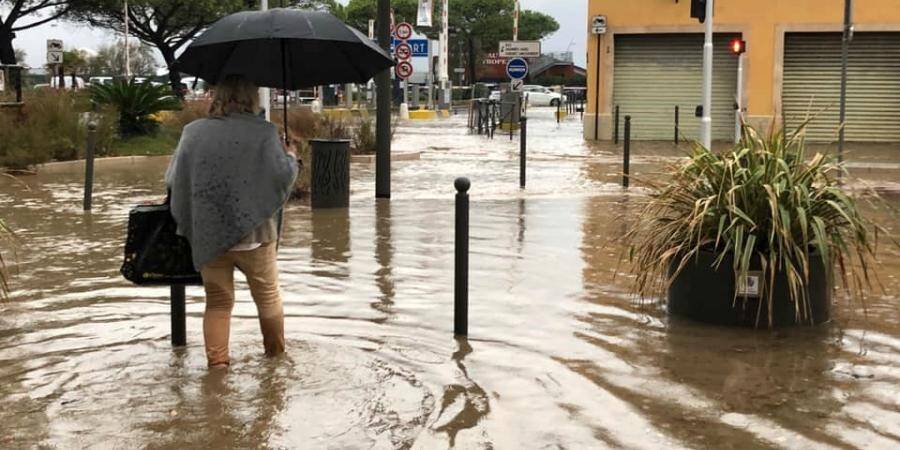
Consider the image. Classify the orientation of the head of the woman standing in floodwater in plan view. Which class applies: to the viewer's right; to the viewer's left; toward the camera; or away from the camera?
away from the camera

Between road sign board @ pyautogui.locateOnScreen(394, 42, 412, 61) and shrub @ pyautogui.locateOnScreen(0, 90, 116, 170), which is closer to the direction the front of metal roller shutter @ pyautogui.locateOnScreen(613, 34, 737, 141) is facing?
the shrub

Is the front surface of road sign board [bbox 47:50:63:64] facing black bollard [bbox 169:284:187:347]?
yes

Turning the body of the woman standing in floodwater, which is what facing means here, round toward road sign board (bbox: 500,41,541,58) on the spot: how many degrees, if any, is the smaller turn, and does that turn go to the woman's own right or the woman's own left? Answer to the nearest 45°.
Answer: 0° — they already face it

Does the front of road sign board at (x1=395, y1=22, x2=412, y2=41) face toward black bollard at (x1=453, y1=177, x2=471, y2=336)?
yes

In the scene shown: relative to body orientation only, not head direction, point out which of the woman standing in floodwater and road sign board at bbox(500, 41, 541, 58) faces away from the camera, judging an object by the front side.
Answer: the woman standing in floodwater

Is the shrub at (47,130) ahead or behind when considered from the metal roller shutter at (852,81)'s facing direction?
ahead

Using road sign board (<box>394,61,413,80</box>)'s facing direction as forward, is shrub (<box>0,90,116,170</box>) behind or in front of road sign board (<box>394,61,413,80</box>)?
in front

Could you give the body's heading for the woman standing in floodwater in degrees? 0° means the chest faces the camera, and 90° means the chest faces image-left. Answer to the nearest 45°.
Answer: approximately 180°

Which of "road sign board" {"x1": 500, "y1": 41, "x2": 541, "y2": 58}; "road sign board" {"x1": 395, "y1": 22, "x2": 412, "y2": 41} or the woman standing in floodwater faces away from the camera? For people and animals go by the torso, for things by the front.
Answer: the woman standing in floodwater

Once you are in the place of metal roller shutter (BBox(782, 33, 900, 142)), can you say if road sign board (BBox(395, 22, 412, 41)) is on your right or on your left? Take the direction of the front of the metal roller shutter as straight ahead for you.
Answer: on your right

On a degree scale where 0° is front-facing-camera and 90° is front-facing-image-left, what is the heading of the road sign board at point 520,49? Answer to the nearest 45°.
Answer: approximately 0°

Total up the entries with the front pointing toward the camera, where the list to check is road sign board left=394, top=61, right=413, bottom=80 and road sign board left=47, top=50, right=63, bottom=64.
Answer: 2
